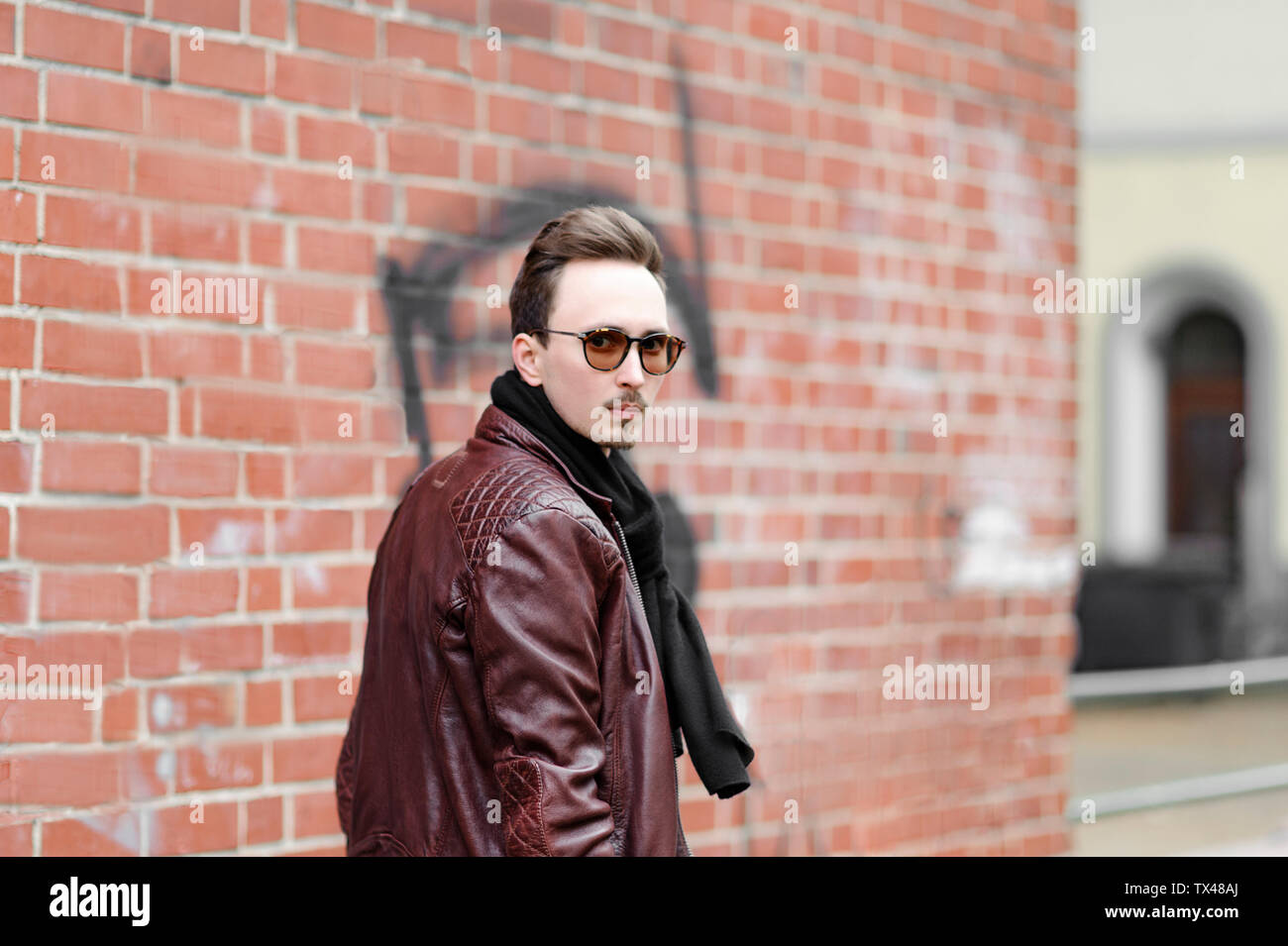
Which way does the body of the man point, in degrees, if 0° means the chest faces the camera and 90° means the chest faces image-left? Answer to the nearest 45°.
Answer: approximately 270°
